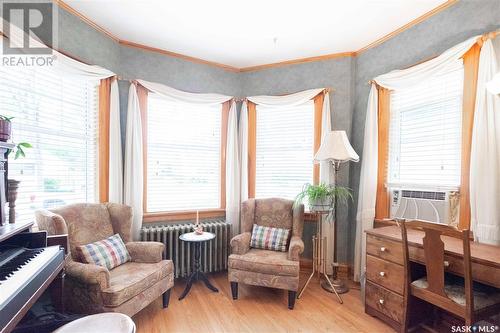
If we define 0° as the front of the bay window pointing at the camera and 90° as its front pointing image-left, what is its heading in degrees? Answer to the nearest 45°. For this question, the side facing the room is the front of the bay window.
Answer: approximately 315°

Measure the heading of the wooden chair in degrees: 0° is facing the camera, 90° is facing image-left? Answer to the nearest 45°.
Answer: approximately 225°

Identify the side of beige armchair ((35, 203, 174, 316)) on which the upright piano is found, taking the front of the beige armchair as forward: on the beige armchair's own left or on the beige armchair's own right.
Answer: on the beige armchair's own right

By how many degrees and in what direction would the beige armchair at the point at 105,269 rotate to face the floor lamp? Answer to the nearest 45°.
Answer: approximately 45° to its left

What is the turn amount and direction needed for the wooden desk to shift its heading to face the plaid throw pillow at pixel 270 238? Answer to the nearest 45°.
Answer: approximately 45° to its right

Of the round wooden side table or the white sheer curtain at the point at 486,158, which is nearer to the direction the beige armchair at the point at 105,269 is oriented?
the white sheer curtain

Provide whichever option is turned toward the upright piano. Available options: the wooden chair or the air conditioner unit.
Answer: the air conditioner unit

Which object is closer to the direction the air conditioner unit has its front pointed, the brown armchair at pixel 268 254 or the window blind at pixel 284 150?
the brown armchair

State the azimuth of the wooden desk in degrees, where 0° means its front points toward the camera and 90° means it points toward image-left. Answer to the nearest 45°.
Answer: approximately 45°

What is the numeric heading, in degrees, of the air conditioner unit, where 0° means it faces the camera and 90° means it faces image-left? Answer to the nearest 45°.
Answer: approximately 45°
